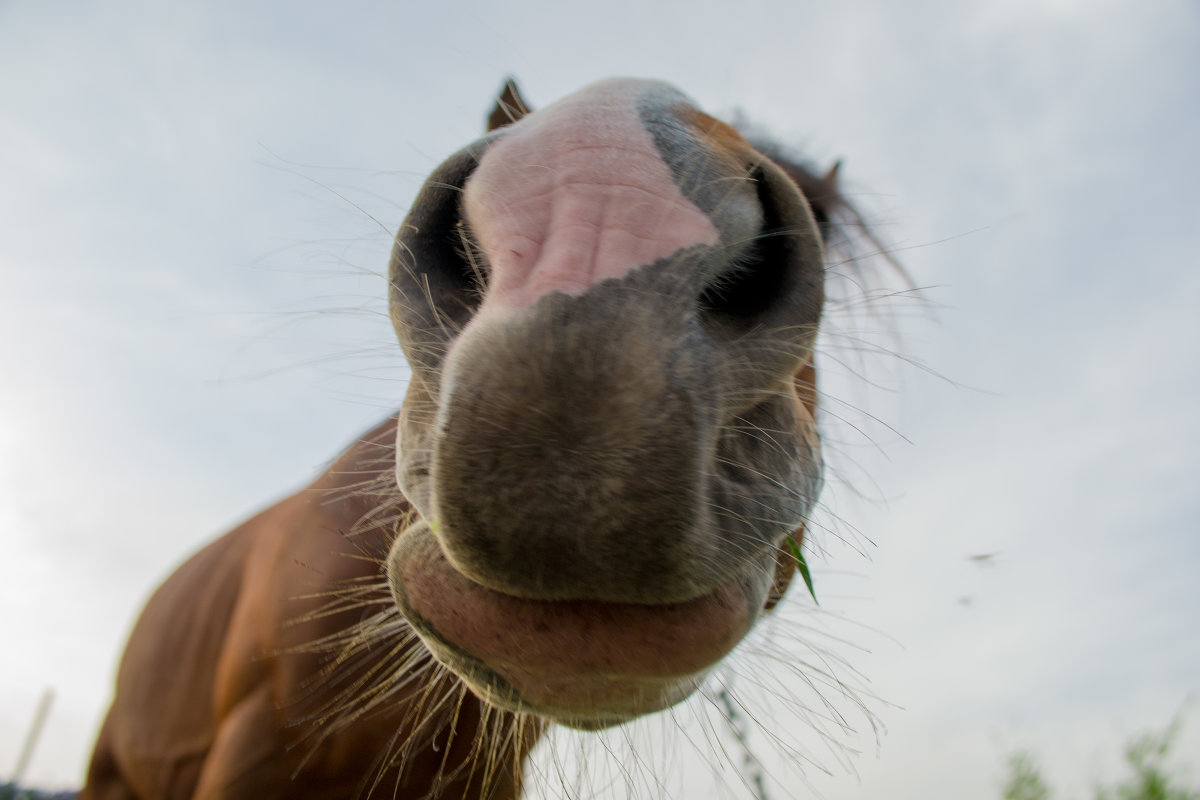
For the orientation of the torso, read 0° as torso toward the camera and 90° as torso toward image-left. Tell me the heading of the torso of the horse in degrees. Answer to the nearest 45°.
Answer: approximately 0°
